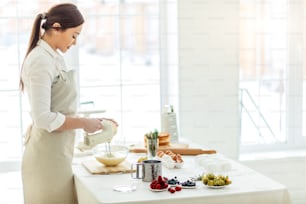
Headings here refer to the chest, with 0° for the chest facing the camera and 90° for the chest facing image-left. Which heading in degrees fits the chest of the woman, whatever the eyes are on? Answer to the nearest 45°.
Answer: approximately 270°

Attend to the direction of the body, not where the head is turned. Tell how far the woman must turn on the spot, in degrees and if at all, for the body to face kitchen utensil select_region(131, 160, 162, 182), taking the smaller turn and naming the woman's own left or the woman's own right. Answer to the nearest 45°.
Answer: approximately 45° to the woman's own right

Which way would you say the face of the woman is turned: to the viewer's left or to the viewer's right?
to the viewer's right
